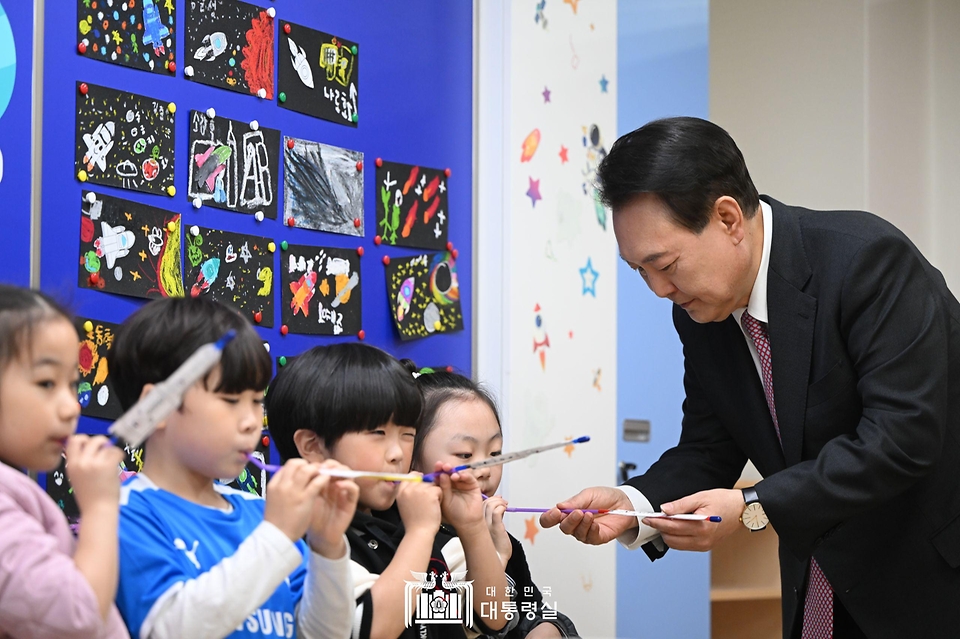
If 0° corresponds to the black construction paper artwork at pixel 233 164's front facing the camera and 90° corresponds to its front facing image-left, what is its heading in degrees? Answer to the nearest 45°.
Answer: approximately 315°

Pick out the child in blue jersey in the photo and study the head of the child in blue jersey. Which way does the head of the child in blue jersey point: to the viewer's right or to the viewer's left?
to the viewer's right

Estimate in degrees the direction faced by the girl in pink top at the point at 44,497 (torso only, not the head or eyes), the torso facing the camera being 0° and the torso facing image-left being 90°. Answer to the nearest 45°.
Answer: approximately 315°

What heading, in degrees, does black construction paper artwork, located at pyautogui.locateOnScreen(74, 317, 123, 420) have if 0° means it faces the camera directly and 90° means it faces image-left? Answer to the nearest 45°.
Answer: approximately 315°

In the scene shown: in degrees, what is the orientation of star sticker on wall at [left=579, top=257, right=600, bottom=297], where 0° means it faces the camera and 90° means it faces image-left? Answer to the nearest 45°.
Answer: approximately 315°
